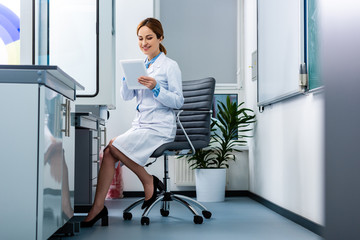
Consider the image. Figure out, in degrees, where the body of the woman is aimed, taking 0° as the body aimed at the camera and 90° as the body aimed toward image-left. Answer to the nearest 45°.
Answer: approximately 45°

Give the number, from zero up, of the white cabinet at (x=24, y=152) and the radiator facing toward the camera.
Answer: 1

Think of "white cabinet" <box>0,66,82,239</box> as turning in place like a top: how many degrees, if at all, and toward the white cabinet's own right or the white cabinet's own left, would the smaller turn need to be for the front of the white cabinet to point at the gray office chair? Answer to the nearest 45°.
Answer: approximately 45° to the white cabinet's own left

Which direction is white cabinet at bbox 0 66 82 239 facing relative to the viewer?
to the viewer's right

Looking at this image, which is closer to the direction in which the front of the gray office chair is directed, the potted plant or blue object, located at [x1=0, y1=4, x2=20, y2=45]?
the blue object

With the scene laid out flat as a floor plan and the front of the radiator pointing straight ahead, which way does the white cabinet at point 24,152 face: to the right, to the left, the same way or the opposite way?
to the left

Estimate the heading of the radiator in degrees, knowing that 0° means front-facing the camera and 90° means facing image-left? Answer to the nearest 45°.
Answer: approximately 0°

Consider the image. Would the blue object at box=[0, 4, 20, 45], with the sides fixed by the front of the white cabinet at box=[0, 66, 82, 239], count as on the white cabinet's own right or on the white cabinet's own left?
on the white cabinet's own left

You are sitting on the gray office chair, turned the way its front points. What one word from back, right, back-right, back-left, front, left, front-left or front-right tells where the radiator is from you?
back-right

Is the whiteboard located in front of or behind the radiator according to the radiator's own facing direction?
in front
